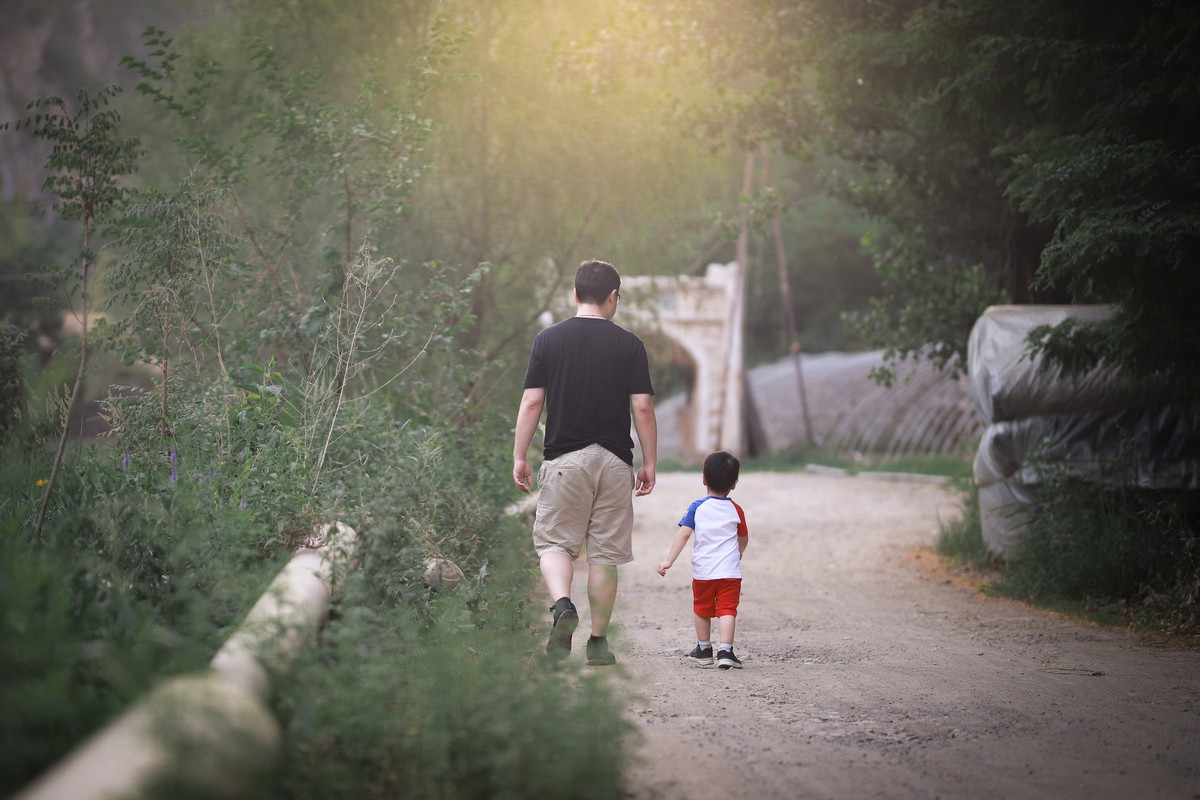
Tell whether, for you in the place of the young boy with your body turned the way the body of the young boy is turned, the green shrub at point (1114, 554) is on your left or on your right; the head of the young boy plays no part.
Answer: on your right

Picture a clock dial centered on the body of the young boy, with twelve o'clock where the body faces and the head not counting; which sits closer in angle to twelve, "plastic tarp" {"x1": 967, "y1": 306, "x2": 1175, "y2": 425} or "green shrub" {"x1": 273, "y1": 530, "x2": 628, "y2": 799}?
the plastic tarp

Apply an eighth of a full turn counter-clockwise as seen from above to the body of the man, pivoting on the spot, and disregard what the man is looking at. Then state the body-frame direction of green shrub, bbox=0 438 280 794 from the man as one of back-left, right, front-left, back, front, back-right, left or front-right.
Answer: left

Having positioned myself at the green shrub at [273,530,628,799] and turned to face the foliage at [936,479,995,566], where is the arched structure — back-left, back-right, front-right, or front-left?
front-left

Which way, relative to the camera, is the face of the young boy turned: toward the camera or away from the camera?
away from the camera

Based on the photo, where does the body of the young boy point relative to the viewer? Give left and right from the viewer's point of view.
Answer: facing away from the viewer

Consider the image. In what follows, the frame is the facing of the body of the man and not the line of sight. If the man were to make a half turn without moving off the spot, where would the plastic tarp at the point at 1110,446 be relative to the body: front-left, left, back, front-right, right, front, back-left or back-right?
back-left

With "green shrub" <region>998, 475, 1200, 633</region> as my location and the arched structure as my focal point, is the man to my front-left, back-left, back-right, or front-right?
back-left

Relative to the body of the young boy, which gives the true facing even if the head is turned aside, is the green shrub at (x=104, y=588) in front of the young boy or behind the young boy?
behind

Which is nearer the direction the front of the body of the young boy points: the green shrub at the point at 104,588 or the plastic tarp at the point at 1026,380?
the plastic tarp

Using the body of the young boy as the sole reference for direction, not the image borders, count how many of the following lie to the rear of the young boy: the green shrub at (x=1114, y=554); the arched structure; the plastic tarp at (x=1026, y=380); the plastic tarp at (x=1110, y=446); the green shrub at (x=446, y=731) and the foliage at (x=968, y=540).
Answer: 1

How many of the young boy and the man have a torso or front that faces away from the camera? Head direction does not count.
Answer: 2

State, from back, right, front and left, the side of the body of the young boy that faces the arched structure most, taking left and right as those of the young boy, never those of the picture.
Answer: front

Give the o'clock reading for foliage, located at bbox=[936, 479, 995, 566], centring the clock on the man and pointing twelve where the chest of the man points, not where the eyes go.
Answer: The foliage is roughly at 1 o'clock from the man.

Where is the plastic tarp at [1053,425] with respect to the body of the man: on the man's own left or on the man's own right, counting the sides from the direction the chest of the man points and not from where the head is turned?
on the man's own right

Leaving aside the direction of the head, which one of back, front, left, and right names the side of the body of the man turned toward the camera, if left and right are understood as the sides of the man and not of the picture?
back

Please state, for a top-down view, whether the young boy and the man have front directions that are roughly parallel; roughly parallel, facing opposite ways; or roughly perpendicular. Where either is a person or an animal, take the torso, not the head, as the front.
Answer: roughly parallel
